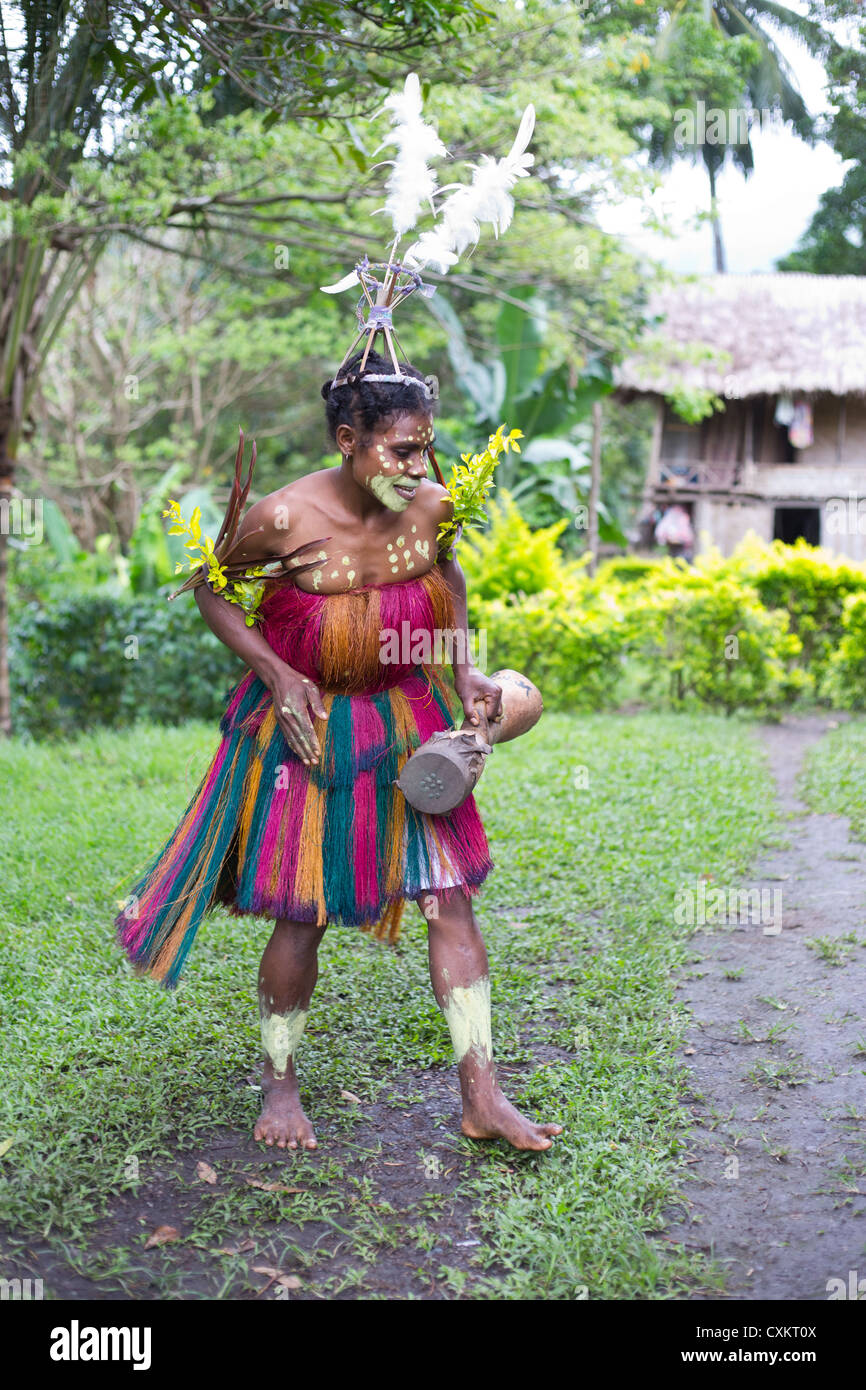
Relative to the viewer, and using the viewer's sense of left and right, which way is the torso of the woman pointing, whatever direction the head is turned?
facing the viewer and to the right of the viewer

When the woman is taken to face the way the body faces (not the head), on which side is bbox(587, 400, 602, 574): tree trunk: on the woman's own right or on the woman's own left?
on the woman's own left

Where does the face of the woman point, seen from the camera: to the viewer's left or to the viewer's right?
to the viewer's right

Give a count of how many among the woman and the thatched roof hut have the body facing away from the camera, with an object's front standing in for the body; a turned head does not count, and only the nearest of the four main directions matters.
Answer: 0

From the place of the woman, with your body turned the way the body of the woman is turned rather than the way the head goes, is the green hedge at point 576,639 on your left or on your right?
on your left

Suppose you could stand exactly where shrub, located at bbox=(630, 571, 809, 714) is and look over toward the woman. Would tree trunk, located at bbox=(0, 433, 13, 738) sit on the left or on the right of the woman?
right

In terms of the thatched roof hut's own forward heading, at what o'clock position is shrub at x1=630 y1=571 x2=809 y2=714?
The shrub is roughly at 12 o'clock from the thatched roof hut.

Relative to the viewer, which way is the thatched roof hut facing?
toward the camera
